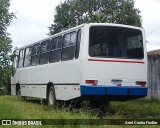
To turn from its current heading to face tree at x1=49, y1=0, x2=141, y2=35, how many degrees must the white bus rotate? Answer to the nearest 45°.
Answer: approximately 45° to its right

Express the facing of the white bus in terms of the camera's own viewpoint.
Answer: facing away from the viewer and to the left of the viewer
